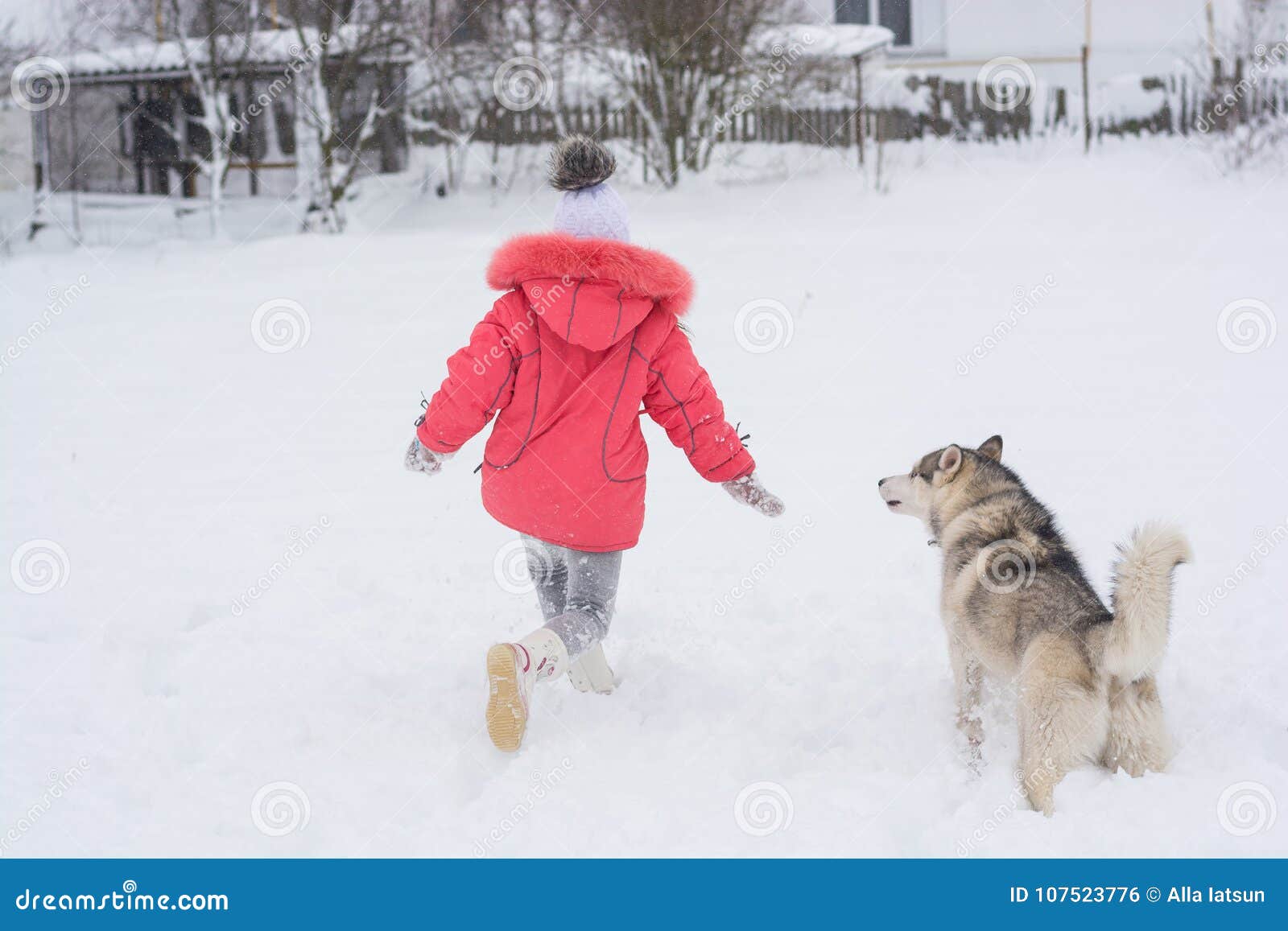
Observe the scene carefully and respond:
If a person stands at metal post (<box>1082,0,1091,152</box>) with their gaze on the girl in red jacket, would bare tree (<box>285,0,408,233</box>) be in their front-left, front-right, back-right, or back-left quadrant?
front-right

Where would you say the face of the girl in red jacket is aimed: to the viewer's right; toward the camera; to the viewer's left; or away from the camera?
away from the camera

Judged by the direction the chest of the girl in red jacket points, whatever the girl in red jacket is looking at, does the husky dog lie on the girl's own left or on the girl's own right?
on the girl's own right

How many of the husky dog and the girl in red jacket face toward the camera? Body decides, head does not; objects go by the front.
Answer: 0

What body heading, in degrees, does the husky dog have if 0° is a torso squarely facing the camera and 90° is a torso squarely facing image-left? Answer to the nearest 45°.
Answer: approximately 135°

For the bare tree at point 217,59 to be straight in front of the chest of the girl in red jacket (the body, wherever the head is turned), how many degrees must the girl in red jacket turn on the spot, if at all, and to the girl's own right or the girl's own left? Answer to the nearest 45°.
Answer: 0° — they already face it

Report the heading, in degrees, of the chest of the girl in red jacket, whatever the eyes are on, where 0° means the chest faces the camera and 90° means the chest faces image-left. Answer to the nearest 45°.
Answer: approximately 180°

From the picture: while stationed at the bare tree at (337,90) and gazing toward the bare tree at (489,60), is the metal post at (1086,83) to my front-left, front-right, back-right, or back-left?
front-right

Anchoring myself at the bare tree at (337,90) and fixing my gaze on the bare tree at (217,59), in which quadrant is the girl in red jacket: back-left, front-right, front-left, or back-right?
back-left

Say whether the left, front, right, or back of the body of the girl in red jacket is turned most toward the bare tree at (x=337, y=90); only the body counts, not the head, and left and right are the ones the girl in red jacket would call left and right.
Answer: front

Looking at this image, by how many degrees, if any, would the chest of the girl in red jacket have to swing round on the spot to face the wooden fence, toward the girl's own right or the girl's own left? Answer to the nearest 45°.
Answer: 0° — they already face it
